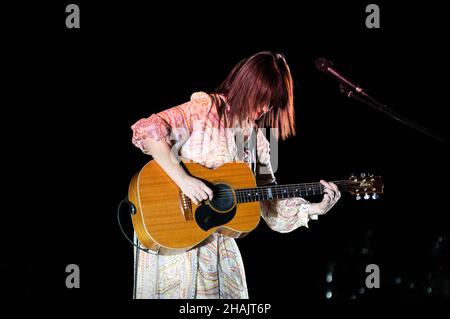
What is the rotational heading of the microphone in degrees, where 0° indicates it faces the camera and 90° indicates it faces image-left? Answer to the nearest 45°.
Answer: approximately 90°
